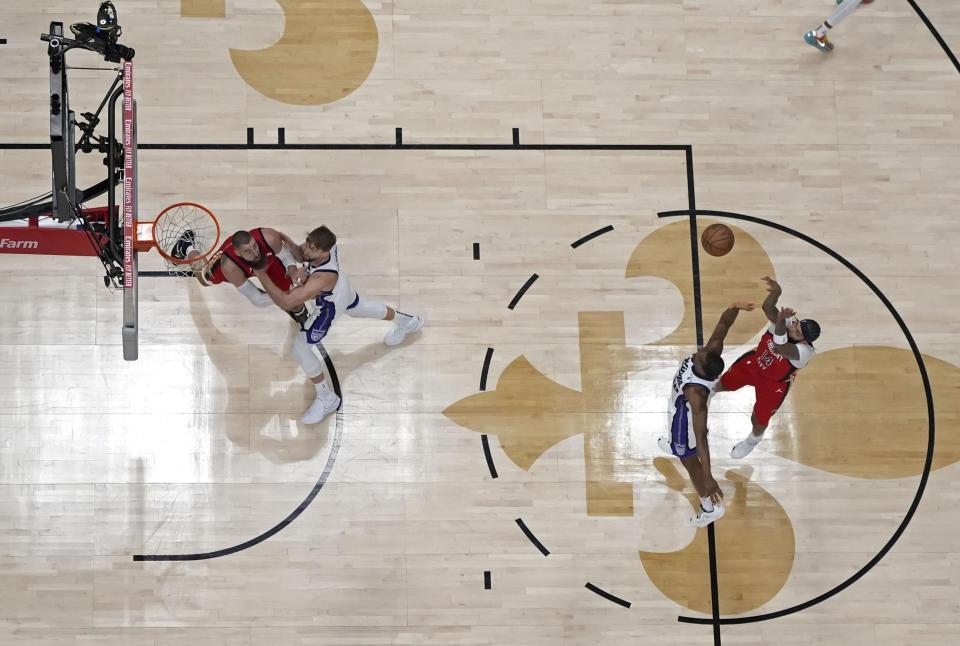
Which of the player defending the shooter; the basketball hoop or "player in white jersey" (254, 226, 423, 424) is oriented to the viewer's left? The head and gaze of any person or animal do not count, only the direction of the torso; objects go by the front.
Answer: the player in white jersey

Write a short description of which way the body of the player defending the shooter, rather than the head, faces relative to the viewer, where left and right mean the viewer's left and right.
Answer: facing to the right of the viewer

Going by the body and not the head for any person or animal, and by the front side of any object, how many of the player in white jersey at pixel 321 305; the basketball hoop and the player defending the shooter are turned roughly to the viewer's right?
2

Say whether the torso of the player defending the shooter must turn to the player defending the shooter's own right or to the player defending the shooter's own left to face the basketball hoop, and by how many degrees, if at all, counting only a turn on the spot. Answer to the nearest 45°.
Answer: approximately 180°

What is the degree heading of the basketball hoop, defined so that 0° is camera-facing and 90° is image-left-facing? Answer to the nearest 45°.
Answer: approximately 270°

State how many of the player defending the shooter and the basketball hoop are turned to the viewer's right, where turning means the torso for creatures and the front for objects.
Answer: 2

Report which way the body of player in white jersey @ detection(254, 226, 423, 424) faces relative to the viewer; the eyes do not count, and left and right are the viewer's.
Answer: facing to the left of the viewer

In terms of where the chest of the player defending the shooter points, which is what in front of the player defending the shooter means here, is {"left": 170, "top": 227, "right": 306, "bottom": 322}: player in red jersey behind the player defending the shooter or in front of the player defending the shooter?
behind

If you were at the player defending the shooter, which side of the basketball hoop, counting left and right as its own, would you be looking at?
front

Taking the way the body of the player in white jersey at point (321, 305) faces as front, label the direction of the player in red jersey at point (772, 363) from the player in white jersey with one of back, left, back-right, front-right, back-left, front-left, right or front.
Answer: back

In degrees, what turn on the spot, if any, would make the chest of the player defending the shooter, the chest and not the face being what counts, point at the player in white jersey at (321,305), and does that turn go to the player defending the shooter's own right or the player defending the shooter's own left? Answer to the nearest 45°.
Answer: approximately 180°
